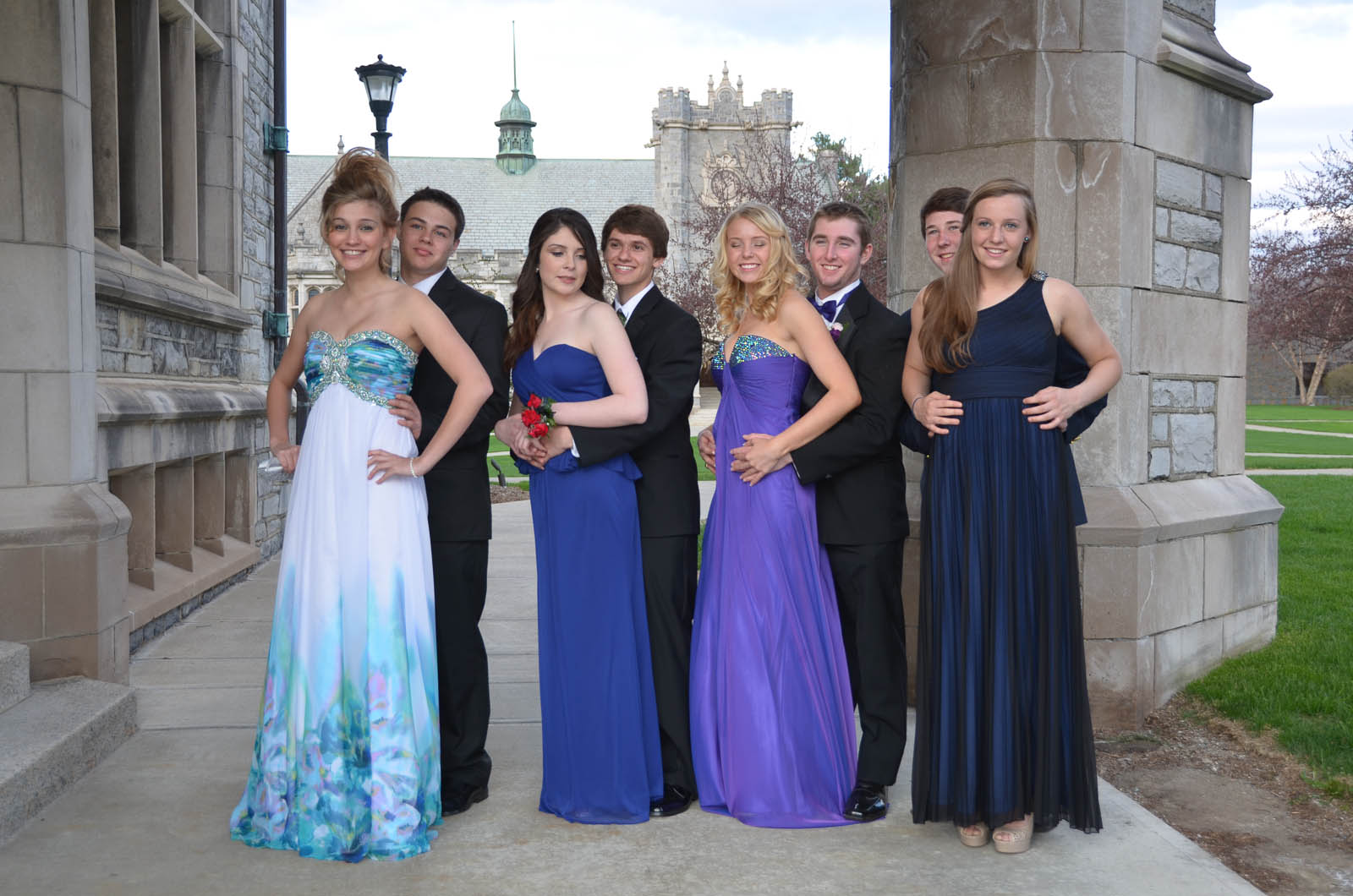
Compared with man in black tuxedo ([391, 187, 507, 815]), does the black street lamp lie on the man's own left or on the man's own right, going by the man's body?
on the man's own right

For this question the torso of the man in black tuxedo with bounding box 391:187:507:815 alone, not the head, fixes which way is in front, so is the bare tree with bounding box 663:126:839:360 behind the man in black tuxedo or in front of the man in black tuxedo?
behind

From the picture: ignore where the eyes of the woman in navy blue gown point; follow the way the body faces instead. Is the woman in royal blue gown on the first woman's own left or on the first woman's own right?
on the first woman's own right

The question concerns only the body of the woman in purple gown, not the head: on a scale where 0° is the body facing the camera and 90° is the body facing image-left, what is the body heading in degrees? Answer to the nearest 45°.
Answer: approximately 45°

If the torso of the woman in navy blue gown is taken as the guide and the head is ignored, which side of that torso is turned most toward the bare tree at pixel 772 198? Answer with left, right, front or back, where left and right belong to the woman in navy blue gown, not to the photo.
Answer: back
